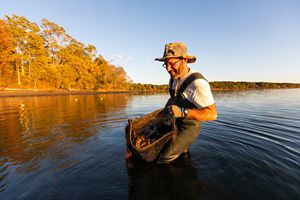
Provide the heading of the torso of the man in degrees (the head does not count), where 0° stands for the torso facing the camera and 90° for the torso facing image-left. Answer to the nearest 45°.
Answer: approximately 45°
